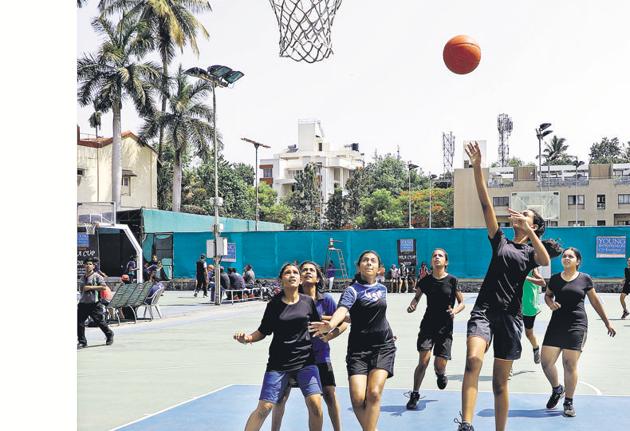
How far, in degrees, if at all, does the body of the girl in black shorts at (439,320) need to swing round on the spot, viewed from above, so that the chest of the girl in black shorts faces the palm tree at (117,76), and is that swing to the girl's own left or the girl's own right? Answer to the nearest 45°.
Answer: approximately 135° to the girl's own right

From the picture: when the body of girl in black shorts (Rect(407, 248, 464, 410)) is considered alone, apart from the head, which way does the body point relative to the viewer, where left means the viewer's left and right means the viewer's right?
facing the viewer

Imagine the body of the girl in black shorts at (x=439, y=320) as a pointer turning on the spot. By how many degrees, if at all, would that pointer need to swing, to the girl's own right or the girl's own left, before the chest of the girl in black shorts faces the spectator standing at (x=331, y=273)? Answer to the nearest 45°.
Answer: approximately 180°

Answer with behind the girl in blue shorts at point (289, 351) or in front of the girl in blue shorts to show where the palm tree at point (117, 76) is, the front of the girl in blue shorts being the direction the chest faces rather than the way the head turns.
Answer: behind

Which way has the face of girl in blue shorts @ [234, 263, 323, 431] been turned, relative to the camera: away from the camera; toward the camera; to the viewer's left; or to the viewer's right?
toward the camera

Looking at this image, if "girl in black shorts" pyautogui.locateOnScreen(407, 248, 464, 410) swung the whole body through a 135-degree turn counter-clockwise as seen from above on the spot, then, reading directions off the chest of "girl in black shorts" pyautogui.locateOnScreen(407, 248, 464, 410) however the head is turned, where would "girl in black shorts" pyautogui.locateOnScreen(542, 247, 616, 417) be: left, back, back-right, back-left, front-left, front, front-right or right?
front-right

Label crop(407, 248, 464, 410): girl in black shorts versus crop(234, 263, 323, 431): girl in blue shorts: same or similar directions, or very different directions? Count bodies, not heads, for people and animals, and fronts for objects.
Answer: same or similar directions

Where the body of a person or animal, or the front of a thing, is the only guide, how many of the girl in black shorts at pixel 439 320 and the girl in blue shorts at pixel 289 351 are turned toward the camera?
2

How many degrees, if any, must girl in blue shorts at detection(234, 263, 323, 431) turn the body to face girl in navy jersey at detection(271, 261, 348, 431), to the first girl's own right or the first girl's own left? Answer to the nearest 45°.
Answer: approximately 135° to the first girl's own left

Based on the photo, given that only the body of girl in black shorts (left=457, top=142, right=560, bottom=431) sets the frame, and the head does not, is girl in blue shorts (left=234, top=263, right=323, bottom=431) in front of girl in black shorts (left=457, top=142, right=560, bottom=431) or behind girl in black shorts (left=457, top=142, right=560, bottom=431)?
in front

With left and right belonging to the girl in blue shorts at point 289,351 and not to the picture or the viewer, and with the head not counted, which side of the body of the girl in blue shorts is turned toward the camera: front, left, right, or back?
front
